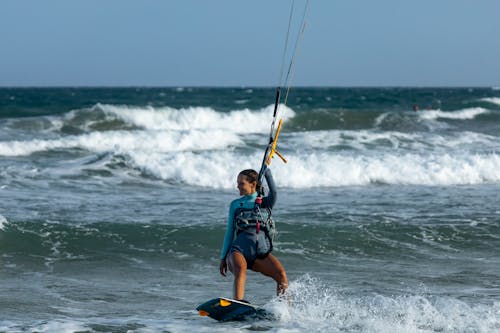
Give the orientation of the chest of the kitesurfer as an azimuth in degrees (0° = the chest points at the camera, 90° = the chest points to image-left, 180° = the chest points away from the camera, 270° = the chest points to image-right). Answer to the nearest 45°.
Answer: approximately 0°
